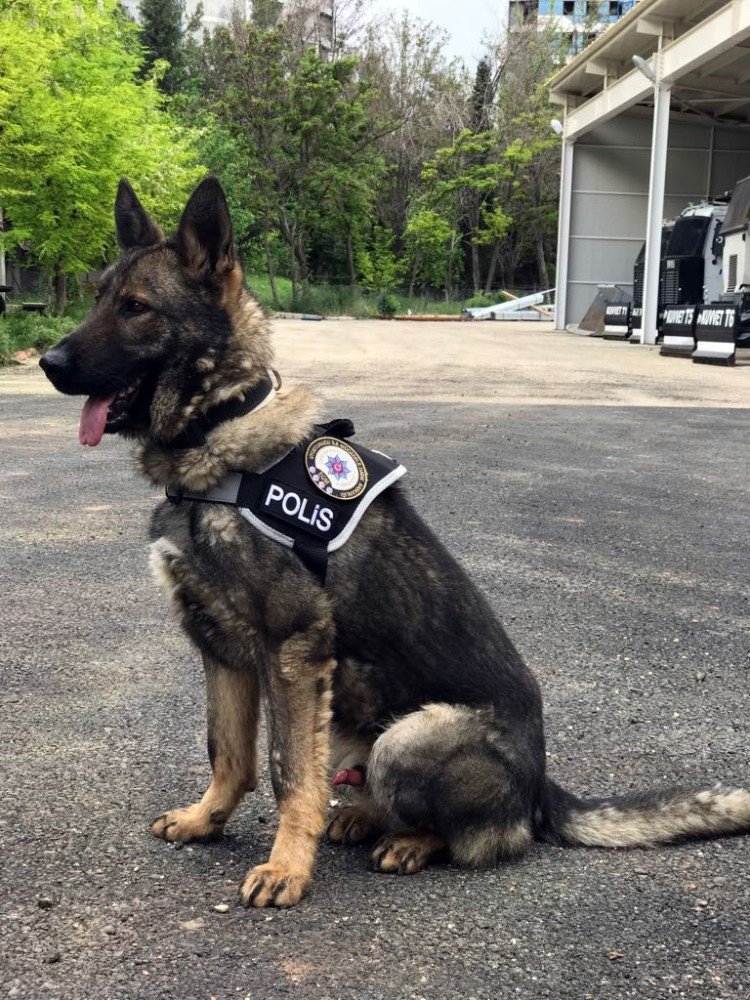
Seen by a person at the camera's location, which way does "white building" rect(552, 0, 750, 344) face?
facing the viewer and to the left of the viewer

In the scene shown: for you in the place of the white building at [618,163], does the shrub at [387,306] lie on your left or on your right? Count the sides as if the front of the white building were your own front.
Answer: on your right

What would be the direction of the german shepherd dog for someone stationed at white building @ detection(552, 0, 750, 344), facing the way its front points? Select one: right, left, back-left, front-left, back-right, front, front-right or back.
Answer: front-left

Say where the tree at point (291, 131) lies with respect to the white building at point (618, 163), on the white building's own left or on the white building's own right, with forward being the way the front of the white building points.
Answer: on the white building's own right

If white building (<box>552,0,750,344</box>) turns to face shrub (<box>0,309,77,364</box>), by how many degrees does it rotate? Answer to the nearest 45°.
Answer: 0° — it already faces it

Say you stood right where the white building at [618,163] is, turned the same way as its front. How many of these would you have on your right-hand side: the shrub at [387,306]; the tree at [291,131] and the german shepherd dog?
2

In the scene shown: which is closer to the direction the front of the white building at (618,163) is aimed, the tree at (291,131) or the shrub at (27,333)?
the shrub

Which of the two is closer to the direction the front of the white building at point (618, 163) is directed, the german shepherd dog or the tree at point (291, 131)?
the german shepherd dog
